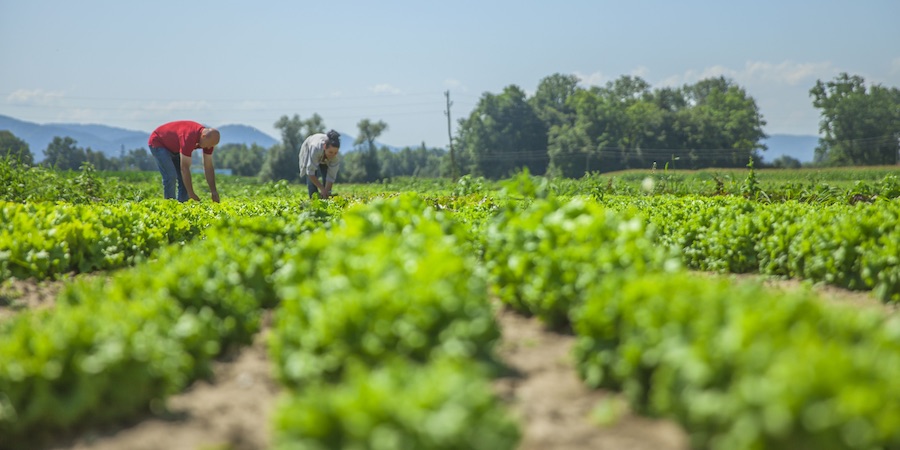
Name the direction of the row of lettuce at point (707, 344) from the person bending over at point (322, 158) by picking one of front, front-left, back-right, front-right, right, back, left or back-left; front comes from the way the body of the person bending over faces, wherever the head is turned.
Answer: front-right

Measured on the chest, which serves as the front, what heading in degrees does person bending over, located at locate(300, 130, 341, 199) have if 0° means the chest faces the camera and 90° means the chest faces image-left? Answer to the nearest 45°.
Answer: approximately 315°

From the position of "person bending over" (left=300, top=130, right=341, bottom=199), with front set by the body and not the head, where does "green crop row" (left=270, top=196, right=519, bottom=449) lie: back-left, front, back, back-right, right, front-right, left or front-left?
front-right

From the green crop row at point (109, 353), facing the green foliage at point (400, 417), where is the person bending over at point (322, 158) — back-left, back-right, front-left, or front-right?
back-left

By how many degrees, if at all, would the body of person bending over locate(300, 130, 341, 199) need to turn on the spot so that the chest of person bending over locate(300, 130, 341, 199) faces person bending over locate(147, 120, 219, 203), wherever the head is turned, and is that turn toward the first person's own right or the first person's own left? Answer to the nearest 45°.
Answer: approximately 135° to the first person's own right

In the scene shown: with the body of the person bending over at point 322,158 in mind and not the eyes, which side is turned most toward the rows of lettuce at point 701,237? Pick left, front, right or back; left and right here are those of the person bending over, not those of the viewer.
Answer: front

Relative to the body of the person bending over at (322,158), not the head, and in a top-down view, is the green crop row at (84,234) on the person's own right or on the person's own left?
on the person's own right
